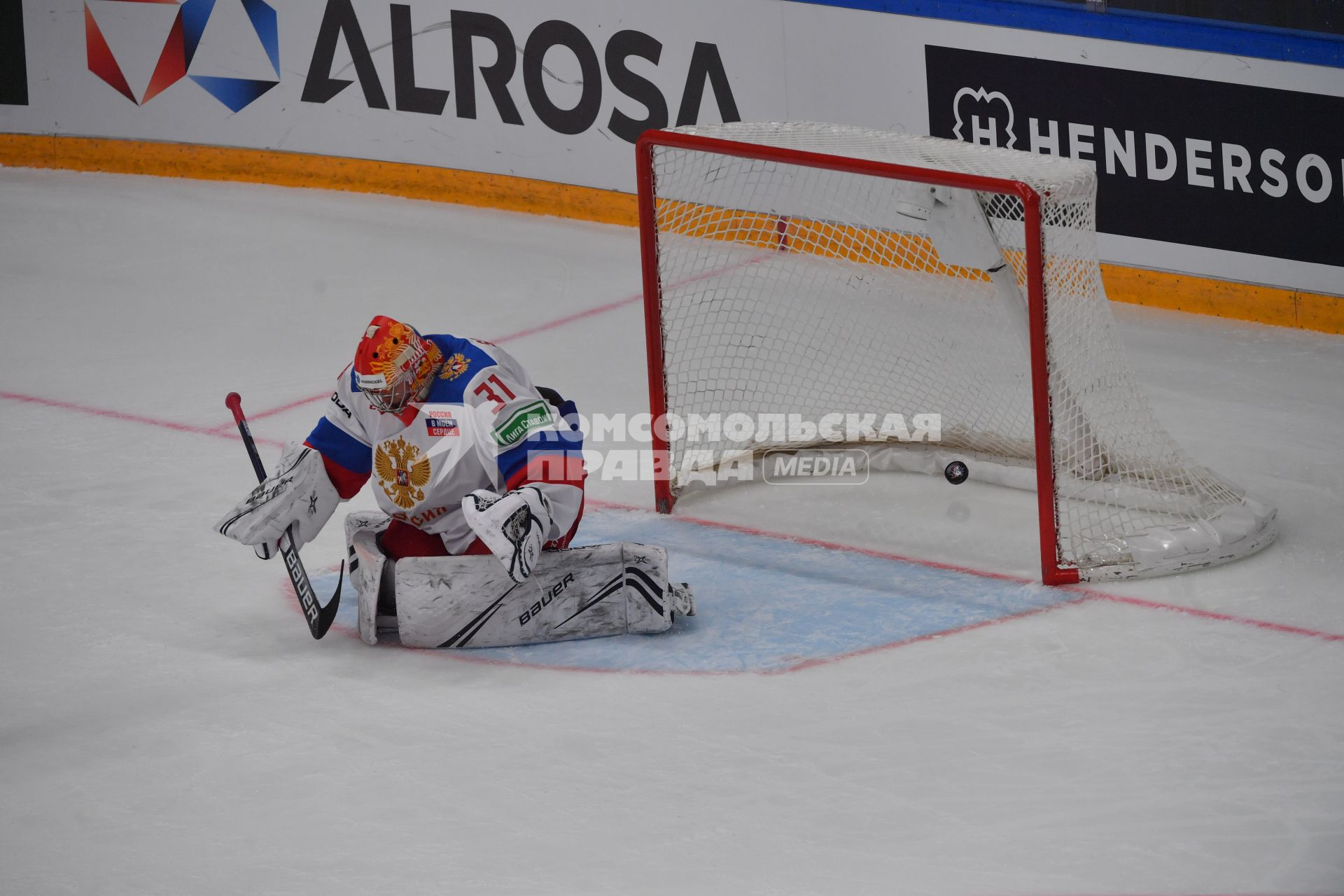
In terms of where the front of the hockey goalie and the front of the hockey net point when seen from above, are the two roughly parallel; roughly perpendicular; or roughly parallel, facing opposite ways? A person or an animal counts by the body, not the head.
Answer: roughly parallel

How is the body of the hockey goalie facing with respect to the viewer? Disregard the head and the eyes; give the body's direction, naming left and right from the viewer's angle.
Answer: facing the viewer and to the left of the viewer

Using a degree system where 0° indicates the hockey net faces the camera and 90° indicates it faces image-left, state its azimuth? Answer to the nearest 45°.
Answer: approximately 45°

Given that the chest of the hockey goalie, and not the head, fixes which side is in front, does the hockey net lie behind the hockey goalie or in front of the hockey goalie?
behind

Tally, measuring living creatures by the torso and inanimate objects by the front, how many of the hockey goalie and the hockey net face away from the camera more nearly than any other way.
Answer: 0

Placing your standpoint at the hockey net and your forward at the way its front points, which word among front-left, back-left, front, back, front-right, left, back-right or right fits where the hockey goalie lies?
front
